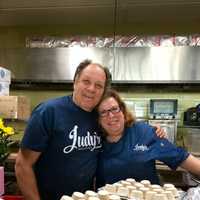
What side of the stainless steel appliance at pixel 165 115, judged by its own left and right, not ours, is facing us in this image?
front

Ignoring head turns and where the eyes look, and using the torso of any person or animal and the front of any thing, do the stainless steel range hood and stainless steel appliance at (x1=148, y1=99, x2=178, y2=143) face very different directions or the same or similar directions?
same or similar directions

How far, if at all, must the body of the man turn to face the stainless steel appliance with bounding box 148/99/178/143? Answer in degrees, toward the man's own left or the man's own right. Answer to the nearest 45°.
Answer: approximately 90° to the man's own left

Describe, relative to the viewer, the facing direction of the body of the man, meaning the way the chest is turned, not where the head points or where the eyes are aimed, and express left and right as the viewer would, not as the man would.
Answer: facing the viewer and to the right of the viewer

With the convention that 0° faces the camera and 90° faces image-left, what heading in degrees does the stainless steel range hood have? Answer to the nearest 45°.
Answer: approximately 0°

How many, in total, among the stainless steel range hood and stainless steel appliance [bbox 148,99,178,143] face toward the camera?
2

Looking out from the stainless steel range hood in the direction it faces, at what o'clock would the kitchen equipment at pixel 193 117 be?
The kitchen equipment is roughly at 10 o'clock from the stainless steel range hood.

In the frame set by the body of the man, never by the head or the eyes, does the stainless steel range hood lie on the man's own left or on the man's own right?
on the man's own left

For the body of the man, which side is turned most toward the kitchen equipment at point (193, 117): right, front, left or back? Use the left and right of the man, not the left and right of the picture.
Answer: left
